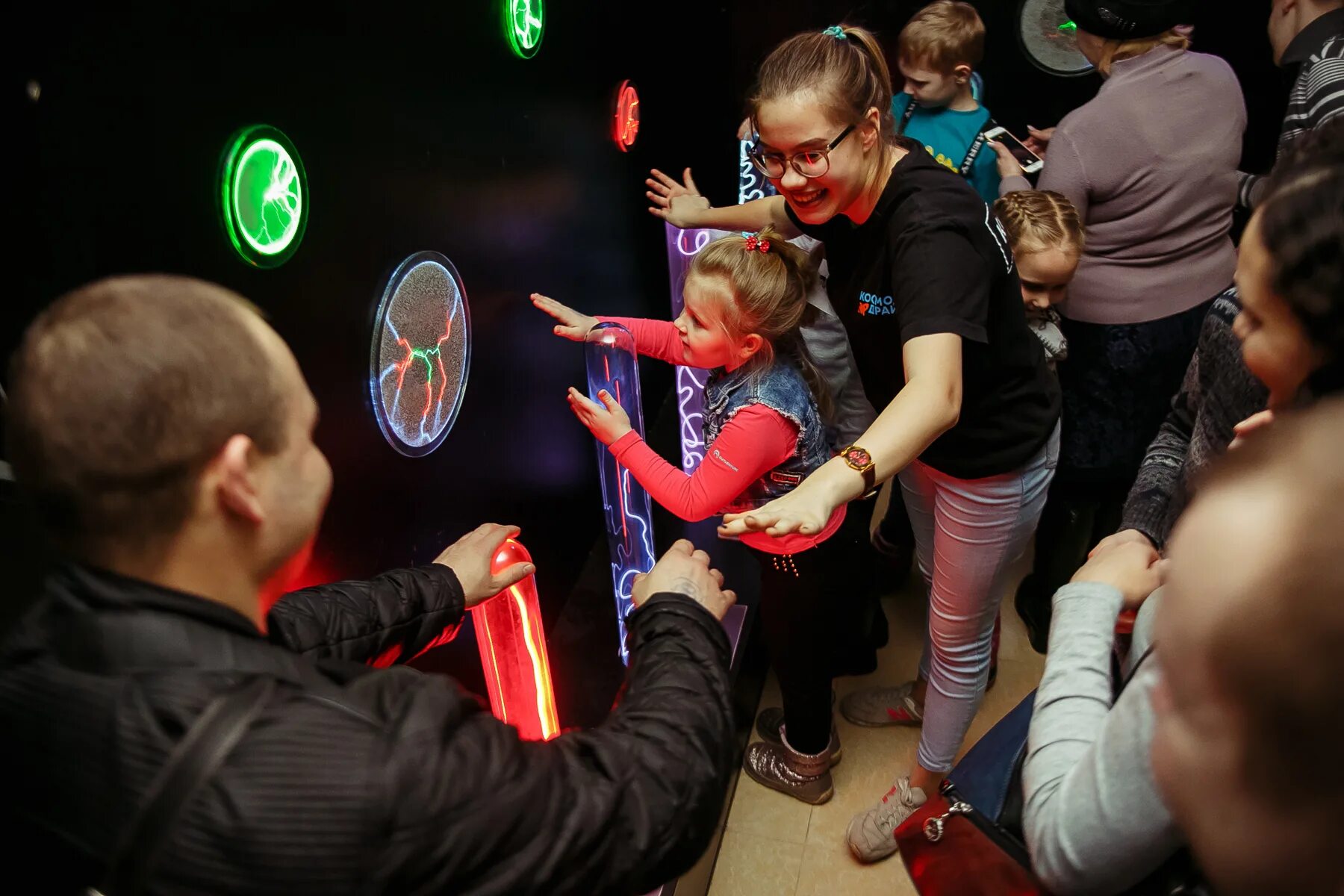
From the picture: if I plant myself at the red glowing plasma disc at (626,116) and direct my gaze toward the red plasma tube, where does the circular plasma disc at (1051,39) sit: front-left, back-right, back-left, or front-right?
back-left

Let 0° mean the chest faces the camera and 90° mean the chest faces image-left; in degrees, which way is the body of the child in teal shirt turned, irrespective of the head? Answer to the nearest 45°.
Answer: approximately 45°

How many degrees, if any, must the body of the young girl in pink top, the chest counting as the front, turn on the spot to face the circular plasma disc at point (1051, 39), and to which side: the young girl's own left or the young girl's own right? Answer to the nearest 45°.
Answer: approximately 135° to the young girl's own right

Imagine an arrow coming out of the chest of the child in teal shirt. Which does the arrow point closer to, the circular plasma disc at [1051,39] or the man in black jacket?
the man in black jacket

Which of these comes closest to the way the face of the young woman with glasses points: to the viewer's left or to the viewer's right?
to the viewer's left

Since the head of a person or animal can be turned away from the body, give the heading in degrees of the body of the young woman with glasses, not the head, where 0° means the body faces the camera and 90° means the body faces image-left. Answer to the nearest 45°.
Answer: approximately 45°

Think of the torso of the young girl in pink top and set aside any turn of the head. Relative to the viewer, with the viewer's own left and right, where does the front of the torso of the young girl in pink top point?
facing to the left of the viewer

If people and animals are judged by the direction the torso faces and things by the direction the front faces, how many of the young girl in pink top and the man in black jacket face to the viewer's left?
1
